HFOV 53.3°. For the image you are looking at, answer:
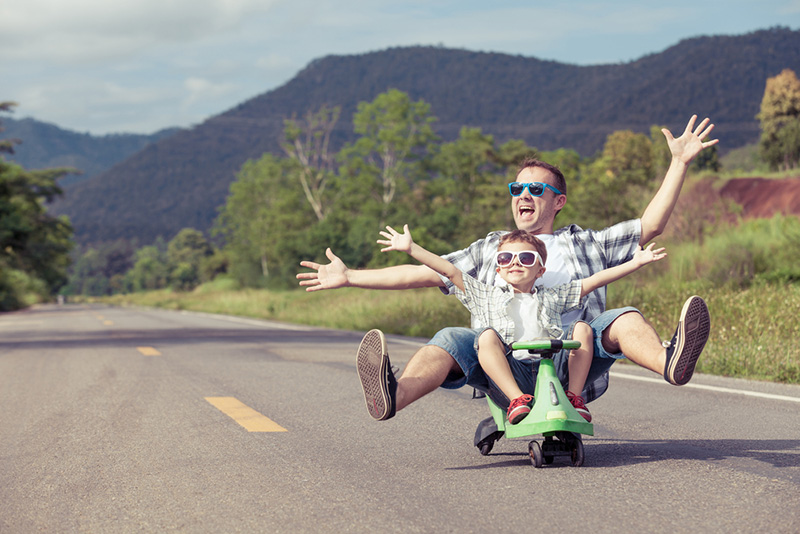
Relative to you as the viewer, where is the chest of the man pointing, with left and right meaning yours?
facing the viewer

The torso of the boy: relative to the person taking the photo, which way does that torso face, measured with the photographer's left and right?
facing the viewer
